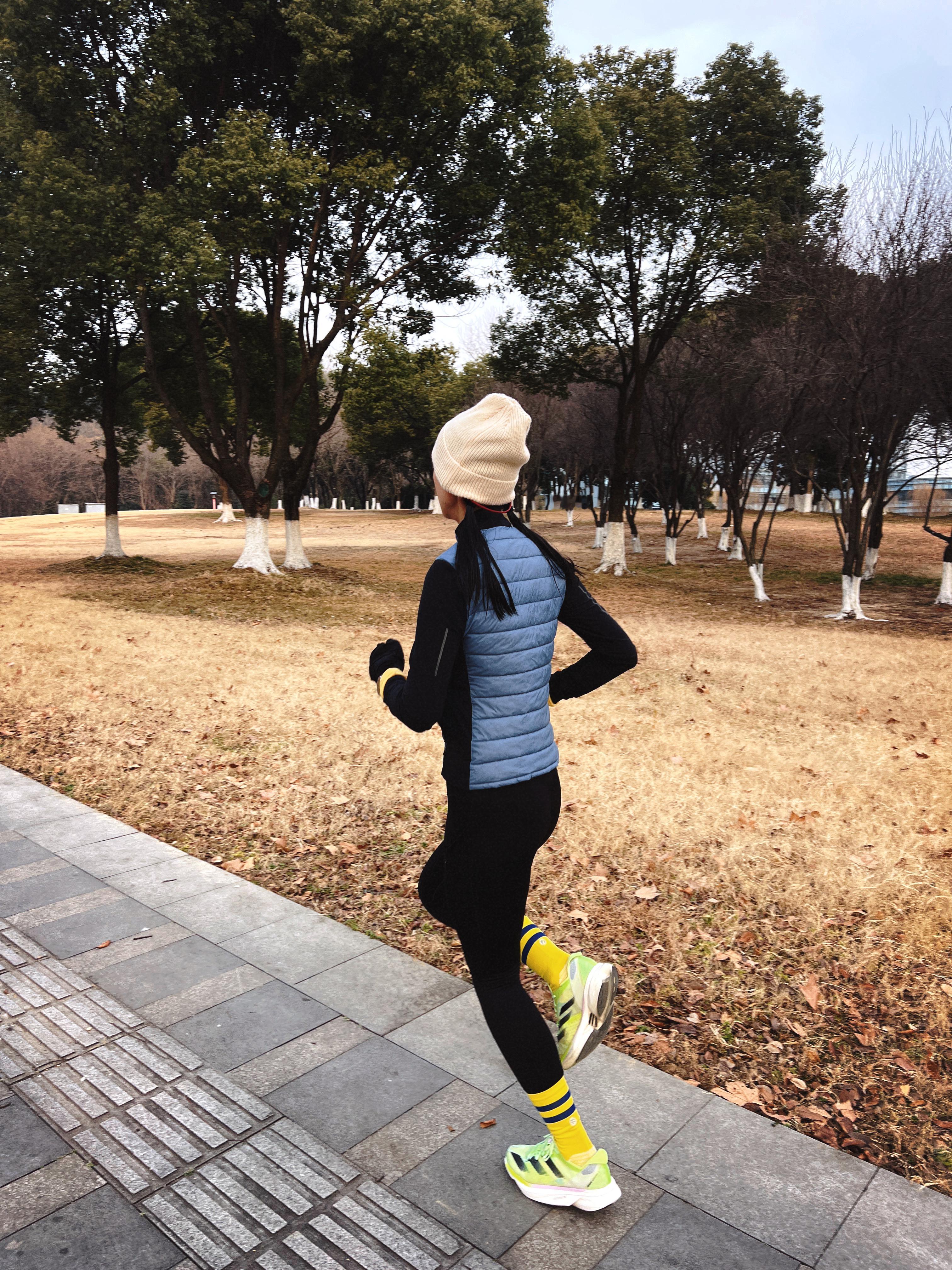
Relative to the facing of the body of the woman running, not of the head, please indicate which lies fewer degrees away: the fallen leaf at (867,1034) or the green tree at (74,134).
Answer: the green tree

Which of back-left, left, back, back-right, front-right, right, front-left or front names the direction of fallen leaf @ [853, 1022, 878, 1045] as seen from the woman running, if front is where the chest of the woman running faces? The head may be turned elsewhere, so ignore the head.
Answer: right

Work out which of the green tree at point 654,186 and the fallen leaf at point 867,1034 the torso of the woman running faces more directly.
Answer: the green tree

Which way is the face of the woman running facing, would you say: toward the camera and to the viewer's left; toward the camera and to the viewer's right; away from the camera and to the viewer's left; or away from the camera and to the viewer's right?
away from the camera and to the viewer's left

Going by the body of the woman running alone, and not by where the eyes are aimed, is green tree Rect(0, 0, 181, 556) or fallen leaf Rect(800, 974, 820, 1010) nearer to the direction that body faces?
the green tree

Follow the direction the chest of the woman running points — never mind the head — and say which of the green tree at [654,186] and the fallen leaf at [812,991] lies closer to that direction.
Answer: the green tree

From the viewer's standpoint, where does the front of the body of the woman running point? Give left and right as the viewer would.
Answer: facing away from the viewer and to the left of the viewer

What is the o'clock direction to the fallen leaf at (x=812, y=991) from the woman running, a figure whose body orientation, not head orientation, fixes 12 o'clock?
The fallen leaf is roughly at 3 o'clock from the woman running.

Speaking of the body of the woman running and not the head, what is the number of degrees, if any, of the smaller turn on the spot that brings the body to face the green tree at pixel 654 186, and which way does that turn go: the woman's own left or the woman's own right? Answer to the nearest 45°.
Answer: approximately 45° to the woman's own right

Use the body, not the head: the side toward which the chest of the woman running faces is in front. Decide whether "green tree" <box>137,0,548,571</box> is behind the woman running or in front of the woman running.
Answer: in front

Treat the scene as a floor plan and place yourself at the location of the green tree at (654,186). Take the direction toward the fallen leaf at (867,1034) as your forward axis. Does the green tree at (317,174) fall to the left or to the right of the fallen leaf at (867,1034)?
right
